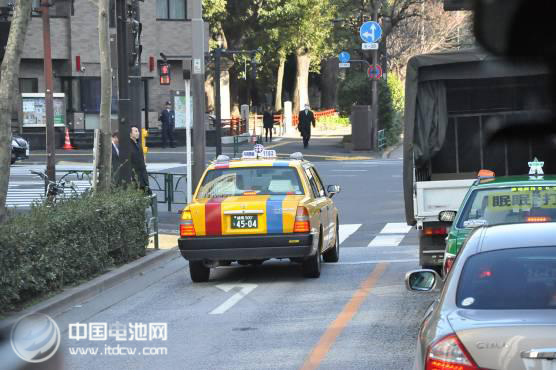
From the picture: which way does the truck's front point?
away from the camera

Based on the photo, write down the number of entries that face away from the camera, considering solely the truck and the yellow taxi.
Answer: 2

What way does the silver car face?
away from the camera

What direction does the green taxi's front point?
away from the camera

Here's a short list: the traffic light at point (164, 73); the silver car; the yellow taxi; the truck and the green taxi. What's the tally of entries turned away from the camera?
4

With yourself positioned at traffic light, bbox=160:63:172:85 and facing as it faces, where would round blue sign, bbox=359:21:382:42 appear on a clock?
The round blue sign is roughly at 8 o'clock from the traffic light.

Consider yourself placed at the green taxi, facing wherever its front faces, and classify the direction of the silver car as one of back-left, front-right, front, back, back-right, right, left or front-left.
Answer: back

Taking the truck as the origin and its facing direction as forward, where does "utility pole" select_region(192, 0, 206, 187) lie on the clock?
The utility pole is roughly at 11 o'clock from the truck.

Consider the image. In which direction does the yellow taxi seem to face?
away from the camera

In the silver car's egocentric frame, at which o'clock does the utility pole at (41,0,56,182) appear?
The utility pole is roughly at 11 o'clock from the silver car.
